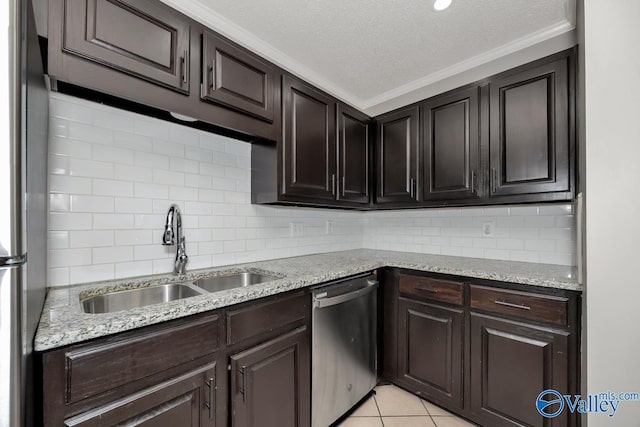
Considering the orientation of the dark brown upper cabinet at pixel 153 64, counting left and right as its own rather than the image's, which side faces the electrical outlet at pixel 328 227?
left

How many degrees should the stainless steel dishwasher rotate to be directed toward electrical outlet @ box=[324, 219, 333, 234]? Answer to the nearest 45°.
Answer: approximately 135° to its left

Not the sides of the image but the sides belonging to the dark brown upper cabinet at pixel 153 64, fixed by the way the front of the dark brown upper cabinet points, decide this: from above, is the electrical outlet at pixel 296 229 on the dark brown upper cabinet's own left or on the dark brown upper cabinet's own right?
on the dark brown upper cabinet's own left

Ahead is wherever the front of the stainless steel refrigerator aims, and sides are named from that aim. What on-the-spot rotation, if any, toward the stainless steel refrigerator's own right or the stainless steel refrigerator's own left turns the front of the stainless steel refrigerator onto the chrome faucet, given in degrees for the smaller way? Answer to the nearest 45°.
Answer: approximately 135° to the stainless steel refrigerator's own left

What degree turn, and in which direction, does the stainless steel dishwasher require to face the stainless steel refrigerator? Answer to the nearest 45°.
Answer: approximately 90° to its right

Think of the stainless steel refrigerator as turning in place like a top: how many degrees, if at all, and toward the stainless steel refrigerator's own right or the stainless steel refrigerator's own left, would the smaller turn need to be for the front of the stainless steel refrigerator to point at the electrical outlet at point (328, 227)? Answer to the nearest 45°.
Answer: approximately 90° to the stainless steel refrigerator's own left

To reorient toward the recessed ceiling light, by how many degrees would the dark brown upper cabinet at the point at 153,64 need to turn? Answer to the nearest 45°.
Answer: approximately 45° to its left

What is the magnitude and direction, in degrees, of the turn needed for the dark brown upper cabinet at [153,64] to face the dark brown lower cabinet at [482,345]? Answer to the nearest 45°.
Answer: approximately 45° to its left

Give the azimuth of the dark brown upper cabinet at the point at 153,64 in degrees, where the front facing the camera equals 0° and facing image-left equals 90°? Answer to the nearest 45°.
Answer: approximately 315°

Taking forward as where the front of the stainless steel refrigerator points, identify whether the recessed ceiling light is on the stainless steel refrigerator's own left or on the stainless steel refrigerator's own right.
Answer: on the stainless steel refrigerator's own left
